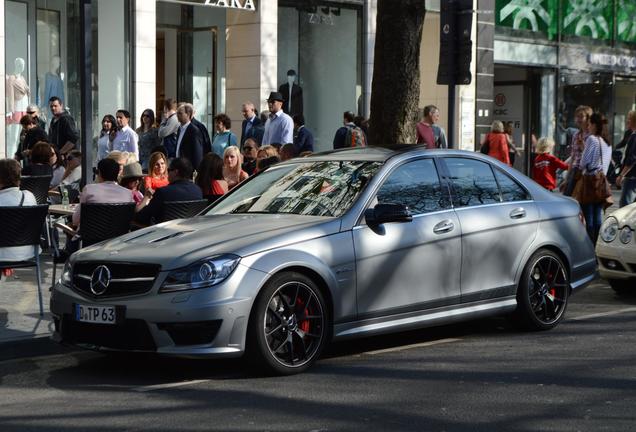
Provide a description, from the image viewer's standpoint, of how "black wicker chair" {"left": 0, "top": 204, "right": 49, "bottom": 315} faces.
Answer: facing away from the viewer

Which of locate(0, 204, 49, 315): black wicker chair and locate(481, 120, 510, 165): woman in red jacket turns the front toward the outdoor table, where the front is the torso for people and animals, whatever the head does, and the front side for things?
the black wicker chair

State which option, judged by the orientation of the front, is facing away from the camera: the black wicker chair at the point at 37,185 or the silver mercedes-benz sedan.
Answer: the black wicker chair

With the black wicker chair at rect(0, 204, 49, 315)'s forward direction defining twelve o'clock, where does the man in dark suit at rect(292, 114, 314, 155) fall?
The man in dark suit is roughly at 1 o'clock from the black wicker chair.

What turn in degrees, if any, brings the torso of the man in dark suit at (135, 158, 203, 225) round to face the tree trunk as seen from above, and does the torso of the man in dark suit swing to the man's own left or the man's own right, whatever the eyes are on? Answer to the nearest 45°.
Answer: approximately 90° to the man's own right

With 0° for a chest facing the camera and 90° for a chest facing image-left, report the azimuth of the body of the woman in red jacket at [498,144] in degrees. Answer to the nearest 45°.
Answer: approximately 180°

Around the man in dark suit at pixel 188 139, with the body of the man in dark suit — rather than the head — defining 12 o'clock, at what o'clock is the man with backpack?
The man with backpack is roughly at 8 o'clock from the man in dark suit.

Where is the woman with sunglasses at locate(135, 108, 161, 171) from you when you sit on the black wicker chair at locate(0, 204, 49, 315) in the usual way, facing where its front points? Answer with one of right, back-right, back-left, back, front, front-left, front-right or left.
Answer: front

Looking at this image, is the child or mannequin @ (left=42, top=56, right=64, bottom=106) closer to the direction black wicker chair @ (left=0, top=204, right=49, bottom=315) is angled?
the mannequin

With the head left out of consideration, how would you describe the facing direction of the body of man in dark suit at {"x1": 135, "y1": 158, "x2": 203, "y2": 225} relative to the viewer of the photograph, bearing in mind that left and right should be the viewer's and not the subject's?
facing away from the viewer and to the left of the viewer

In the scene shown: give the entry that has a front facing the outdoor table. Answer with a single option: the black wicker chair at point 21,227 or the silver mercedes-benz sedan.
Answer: the black wicker chair

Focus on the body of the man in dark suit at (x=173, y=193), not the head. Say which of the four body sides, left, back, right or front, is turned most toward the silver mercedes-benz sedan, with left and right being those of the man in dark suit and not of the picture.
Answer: back

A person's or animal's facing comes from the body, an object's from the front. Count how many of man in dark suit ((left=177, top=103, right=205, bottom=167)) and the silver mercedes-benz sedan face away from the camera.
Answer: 0

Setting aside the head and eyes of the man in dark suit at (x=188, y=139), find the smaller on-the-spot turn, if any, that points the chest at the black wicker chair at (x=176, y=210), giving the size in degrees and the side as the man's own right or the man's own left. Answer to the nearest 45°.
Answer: approximately 45° to the man's own left

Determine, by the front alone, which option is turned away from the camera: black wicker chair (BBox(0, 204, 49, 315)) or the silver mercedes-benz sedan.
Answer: the black wicker chair

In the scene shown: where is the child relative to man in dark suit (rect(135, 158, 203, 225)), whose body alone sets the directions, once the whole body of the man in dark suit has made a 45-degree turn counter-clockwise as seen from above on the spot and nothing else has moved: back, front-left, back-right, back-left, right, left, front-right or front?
back-right
